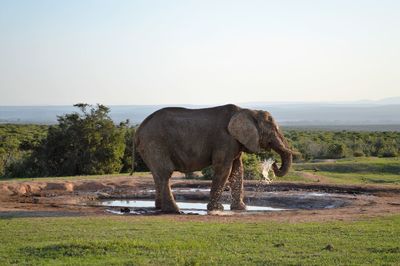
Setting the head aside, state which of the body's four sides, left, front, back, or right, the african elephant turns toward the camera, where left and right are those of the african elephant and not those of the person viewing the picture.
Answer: right

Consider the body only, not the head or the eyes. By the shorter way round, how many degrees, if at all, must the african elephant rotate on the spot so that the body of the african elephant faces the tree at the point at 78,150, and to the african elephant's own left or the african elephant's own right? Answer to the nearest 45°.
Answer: approximately 135° to the african elephant's own left
